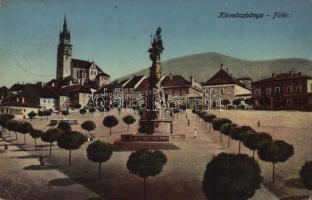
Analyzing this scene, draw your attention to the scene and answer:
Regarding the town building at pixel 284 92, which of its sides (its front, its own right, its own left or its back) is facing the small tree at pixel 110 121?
front

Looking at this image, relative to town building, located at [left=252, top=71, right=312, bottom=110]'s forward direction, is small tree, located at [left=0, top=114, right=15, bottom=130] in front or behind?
in front

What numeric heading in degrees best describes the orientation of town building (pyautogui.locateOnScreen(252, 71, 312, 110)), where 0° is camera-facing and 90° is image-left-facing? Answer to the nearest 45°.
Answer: approximately 45°

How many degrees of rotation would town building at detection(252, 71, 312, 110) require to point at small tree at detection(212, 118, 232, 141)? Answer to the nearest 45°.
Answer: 0° — it already faces it

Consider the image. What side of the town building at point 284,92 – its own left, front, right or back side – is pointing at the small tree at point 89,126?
front

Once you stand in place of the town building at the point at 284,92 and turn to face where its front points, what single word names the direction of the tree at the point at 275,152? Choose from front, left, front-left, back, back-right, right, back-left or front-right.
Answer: front-left

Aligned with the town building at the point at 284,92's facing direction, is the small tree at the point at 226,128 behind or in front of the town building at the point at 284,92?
in front

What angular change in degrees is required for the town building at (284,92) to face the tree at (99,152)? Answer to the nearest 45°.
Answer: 0° — it already faces it
